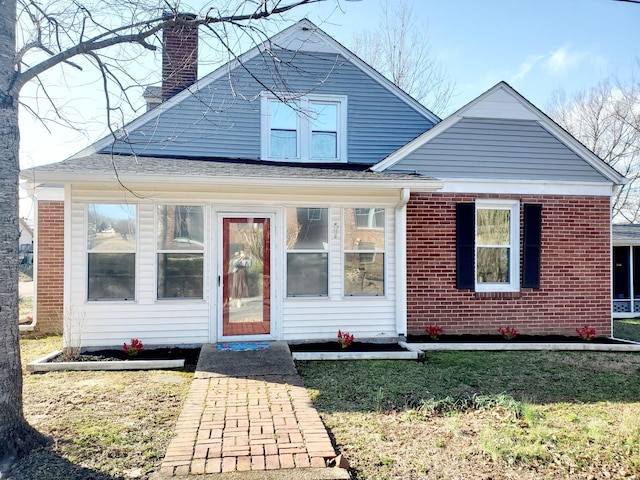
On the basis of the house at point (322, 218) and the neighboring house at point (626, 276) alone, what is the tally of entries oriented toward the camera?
2

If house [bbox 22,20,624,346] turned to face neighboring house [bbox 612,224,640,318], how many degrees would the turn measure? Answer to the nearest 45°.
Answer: approximately 135° to its left

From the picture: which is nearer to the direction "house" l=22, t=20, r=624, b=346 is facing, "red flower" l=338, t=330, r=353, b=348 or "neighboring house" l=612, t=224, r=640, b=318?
the red flower

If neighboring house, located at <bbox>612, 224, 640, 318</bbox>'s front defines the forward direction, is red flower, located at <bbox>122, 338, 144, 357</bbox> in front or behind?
in front

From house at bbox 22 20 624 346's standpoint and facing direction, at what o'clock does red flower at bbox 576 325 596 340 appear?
The red flower is roughly at 9 o'clock from the house.

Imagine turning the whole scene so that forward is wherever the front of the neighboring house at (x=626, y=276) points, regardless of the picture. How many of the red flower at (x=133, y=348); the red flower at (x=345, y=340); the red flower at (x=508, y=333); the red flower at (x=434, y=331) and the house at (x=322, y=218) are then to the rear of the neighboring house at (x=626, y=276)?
0

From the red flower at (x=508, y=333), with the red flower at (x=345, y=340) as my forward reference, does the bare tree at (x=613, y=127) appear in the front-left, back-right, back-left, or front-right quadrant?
back-right

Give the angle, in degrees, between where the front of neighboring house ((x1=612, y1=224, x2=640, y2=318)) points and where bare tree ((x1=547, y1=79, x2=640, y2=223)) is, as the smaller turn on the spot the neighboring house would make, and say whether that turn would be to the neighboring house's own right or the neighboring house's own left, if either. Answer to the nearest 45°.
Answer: approximately 180°

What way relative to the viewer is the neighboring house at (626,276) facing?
toward the camera

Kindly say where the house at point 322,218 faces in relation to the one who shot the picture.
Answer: facing the viewer

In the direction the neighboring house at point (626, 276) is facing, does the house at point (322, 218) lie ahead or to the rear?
ahead
